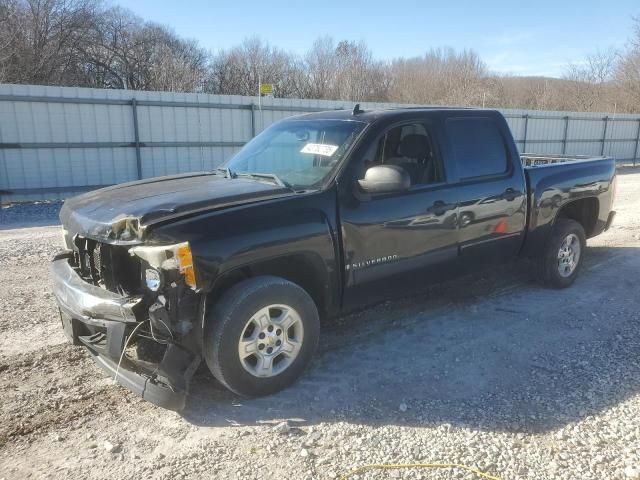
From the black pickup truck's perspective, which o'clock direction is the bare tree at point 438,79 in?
The bare tree is roughly at 5 o'clock from the black pickup truck.

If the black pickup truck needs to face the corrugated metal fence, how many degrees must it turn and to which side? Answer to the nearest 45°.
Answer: approximately 90° to its right

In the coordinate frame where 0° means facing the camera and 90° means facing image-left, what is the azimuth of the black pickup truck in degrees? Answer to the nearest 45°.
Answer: approximately 45°
